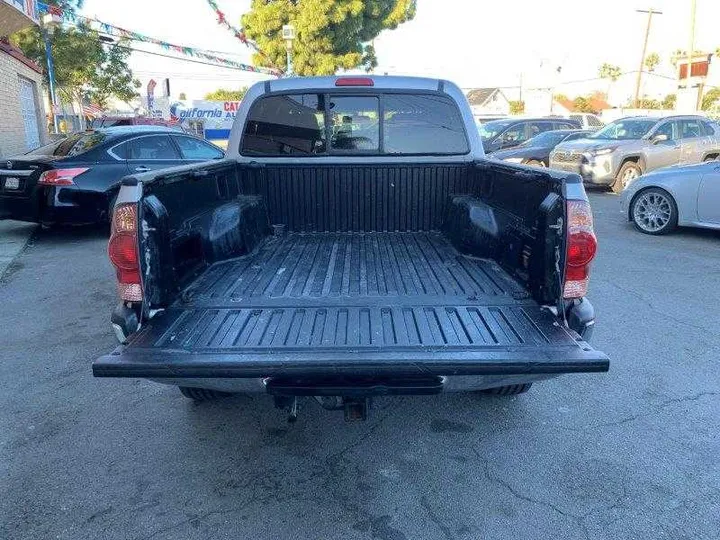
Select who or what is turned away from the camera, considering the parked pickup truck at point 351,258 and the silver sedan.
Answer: the parked pickup truck

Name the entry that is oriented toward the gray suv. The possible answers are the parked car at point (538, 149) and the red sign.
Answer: the red sign

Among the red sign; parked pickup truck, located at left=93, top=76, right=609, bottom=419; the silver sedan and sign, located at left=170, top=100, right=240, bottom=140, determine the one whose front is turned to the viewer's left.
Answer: the silver sedan

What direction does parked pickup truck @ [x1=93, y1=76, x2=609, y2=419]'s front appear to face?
away from the camera

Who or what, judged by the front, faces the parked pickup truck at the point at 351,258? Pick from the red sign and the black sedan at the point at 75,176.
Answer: the red sign

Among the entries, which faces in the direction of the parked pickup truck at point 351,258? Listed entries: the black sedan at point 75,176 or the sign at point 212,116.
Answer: the sign

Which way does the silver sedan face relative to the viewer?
to the viewer's left

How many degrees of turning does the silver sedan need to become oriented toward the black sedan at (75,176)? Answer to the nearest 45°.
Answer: approximately 45° to its left

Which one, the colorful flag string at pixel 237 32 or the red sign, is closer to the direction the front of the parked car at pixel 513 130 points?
the colorful flag string

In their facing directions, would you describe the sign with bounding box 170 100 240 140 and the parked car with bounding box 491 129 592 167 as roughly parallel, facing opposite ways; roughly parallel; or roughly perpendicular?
roughly perpendicular

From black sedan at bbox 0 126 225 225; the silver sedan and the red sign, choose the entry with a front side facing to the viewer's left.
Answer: the silver sedan

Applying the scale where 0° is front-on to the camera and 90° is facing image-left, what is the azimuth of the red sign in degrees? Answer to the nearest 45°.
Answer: approximately 0°
